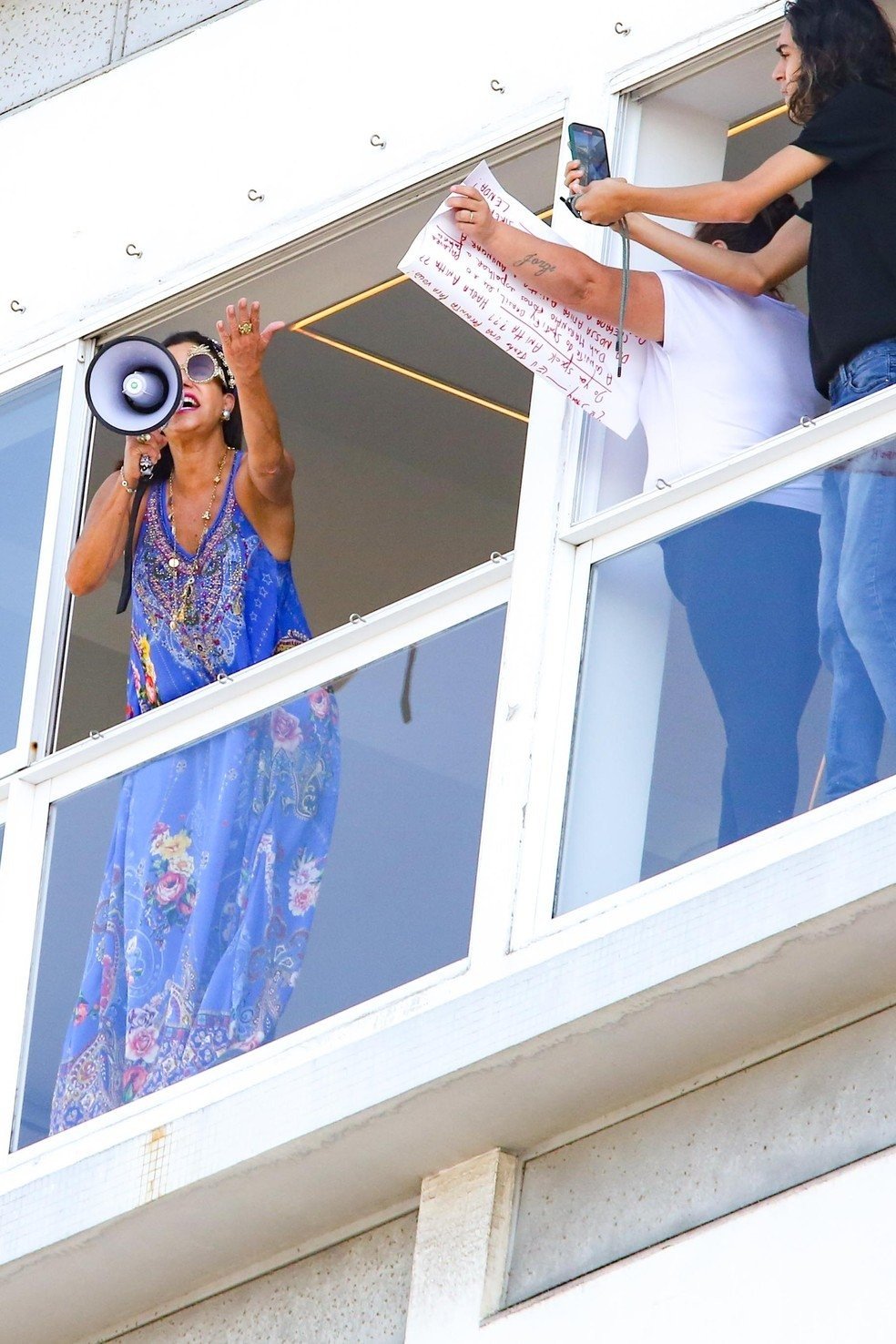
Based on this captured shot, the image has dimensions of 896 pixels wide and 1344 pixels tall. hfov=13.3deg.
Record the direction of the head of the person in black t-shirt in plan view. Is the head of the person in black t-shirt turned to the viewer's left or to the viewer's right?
to the viewer's left

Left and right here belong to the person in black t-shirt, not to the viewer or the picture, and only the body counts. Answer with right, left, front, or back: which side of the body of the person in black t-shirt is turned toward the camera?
left
